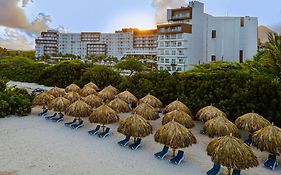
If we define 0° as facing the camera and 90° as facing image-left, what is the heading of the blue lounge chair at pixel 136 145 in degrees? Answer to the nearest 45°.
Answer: approximately 45°

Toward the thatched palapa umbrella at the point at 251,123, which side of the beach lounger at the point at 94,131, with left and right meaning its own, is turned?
left

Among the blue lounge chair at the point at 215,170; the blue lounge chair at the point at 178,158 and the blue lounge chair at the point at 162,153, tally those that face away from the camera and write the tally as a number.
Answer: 0

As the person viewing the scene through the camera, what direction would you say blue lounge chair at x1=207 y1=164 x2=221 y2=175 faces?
facing the viewer and to the left of the viewer

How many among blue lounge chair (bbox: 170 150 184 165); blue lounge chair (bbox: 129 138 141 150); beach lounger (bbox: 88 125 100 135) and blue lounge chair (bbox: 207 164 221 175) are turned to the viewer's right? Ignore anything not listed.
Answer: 0

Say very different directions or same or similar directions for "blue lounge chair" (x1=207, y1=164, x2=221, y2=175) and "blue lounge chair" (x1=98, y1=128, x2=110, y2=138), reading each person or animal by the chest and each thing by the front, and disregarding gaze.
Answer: same or similar directions

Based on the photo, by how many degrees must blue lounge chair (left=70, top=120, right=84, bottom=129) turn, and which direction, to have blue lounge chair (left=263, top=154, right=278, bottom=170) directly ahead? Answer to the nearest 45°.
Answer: approximately 90° to its left

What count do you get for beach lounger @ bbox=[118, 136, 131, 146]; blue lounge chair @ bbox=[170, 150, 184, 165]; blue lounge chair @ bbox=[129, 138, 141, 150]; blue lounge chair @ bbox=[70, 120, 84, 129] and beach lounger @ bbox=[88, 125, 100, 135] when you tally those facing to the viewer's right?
0

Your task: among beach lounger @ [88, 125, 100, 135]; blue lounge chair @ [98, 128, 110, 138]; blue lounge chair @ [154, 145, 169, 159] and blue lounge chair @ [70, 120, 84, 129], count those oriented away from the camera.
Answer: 0

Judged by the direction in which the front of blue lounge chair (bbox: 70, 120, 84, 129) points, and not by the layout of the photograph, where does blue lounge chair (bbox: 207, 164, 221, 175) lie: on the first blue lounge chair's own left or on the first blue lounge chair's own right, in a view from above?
on the first blue lounge chair's own left

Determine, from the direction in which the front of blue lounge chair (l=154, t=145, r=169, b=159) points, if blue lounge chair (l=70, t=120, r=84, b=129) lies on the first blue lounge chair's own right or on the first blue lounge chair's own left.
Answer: on the first blue lounge chair's own right

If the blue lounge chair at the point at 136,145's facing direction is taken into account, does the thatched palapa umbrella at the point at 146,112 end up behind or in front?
behind

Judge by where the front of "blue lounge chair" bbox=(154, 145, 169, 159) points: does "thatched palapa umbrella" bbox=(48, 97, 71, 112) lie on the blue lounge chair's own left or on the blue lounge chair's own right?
on the blue lounge chair's own right

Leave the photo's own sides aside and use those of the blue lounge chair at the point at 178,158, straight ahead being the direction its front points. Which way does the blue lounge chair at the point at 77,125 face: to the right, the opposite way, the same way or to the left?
the same way

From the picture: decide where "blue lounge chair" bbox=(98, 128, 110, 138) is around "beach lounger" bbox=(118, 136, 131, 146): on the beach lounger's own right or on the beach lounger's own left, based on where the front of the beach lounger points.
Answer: on the beach lounger's own right

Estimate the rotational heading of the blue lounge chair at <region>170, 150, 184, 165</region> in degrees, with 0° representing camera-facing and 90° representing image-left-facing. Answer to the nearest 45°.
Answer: approximately 45°
